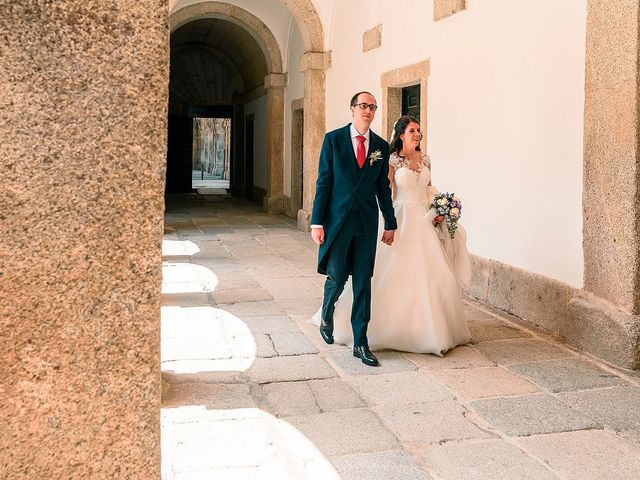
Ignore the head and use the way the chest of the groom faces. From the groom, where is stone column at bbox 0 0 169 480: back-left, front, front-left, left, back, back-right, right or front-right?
front-right

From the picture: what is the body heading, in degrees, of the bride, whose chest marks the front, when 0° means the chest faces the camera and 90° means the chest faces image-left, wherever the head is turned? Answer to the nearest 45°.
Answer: approximately 315°

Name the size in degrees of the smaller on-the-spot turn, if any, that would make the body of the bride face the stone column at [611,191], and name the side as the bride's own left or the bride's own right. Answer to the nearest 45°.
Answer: approximately 45° to the bride's own left

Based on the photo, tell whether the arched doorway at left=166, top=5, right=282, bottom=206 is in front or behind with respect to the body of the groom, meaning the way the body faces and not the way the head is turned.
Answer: behind

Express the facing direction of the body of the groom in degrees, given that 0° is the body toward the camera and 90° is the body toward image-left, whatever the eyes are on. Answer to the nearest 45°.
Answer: approximately 315°

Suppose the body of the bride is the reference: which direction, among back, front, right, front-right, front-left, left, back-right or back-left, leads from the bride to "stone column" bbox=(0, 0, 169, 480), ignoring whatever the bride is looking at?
front-right

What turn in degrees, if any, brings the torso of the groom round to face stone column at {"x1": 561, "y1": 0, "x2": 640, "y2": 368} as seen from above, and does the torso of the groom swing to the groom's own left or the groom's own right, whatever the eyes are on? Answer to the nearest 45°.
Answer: approximately 45° to the groom's own left
